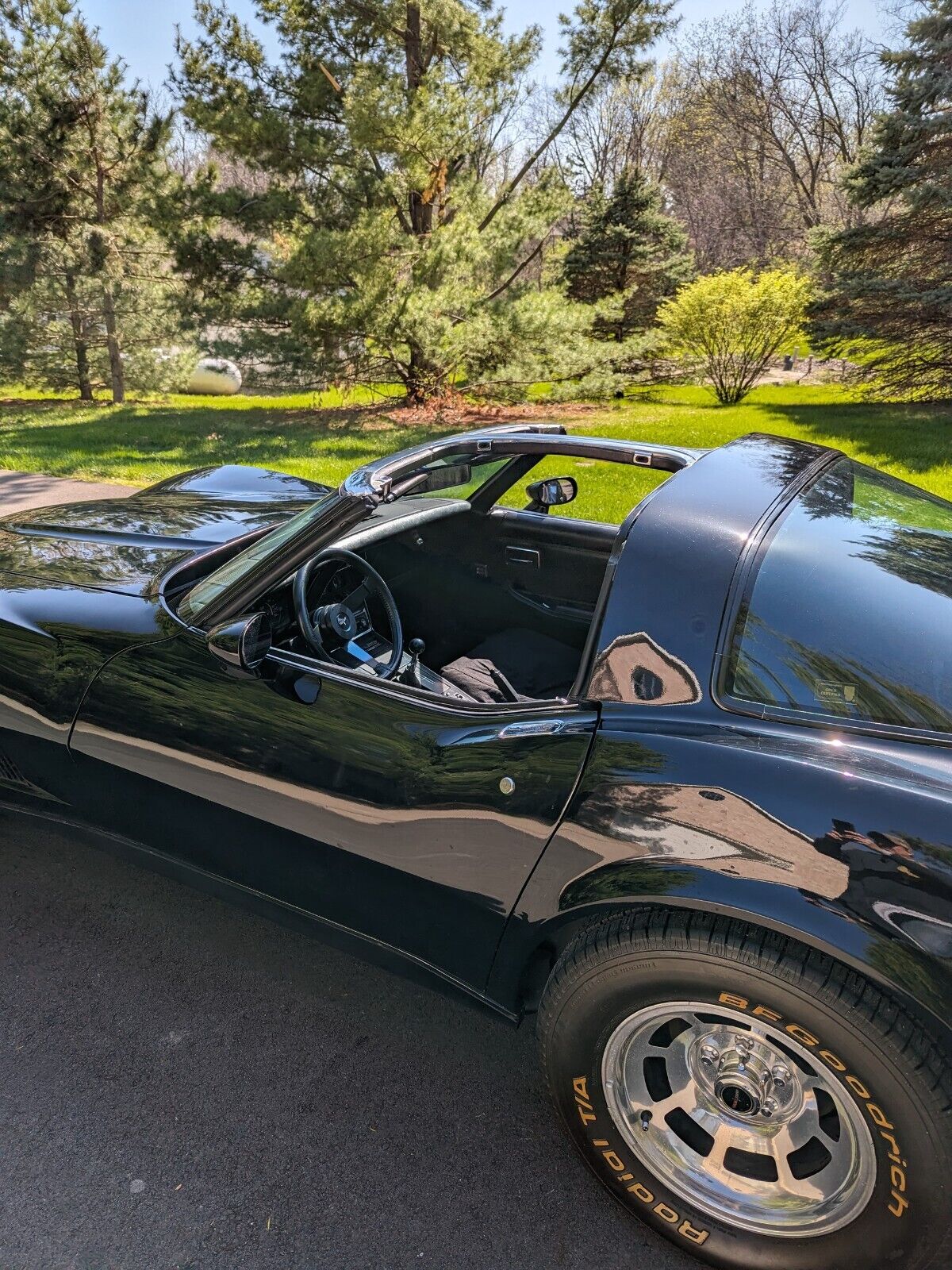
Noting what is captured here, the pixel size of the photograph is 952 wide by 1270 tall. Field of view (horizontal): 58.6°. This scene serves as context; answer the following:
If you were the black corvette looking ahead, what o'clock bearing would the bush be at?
The bush is roughly at 2 o'clock from the black corvette.

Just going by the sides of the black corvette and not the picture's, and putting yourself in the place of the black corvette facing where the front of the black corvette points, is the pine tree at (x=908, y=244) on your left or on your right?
on your right

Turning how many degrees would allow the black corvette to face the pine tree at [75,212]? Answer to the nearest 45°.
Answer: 0° — it already faces it

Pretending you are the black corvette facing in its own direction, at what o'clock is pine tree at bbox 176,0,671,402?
The pine tree is roughly at 1 o'clock from the black corvette.

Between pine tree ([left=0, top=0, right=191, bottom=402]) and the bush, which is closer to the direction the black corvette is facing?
the pine tree

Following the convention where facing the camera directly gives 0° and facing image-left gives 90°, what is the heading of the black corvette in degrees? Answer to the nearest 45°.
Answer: approximately 135°

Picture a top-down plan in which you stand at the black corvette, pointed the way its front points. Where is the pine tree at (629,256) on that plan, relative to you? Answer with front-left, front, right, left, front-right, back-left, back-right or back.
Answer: front-right
